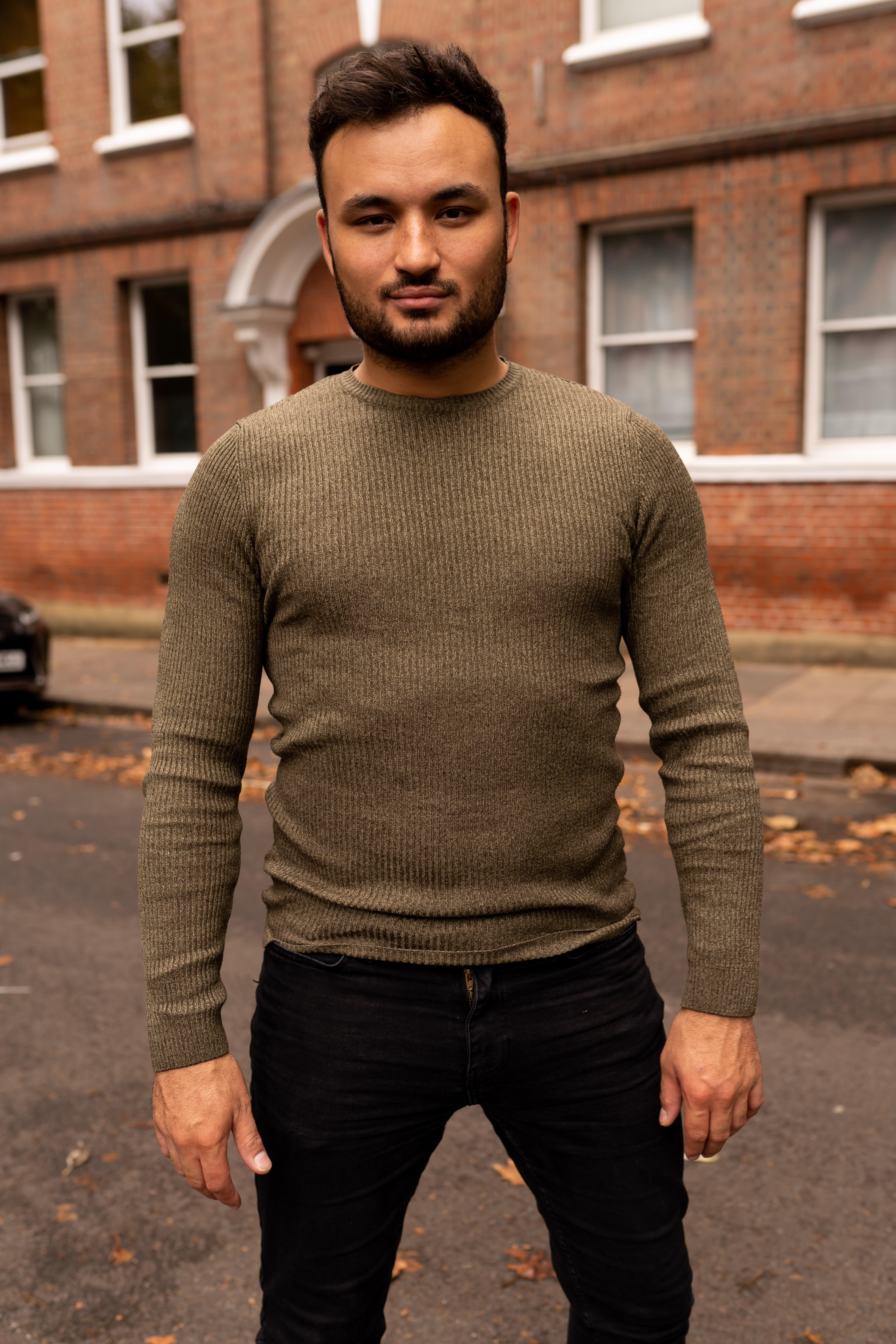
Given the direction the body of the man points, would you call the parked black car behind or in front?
behind

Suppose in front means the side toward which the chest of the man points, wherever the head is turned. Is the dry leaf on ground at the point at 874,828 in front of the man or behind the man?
behind

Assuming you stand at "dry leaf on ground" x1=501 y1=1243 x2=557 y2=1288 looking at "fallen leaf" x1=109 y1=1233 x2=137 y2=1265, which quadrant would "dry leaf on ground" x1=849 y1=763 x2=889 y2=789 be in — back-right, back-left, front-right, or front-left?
back-right

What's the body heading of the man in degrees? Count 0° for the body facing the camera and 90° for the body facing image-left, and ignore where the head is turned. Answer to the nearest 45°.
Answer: approximately 0°

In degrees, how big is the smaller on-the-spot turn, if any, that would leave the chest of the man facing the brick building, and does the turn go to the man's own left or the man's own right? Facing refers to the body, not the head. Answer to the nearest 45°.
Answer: approximately 180°
